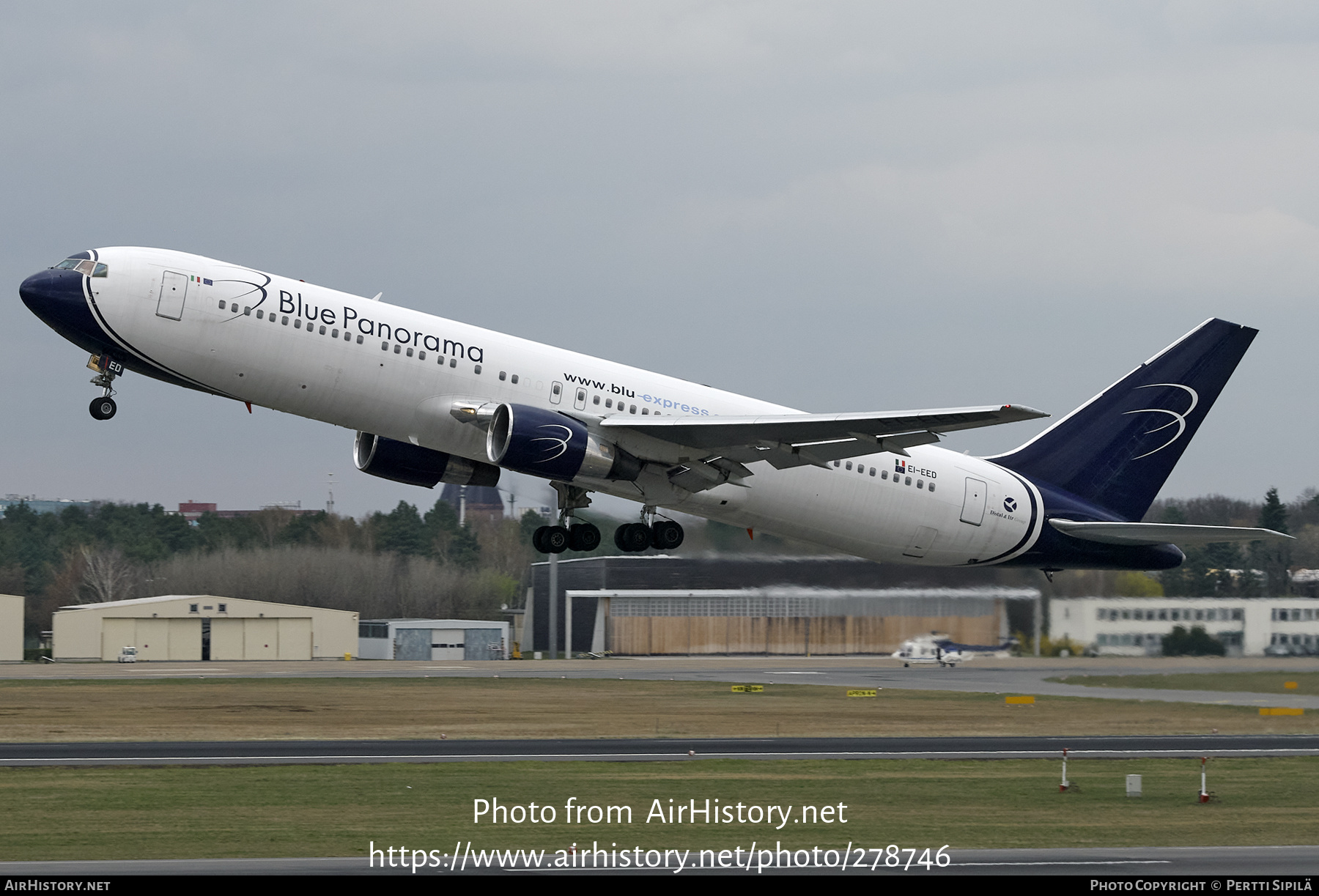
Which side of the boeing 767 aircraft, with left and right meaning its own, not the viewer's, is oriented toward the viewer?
left
